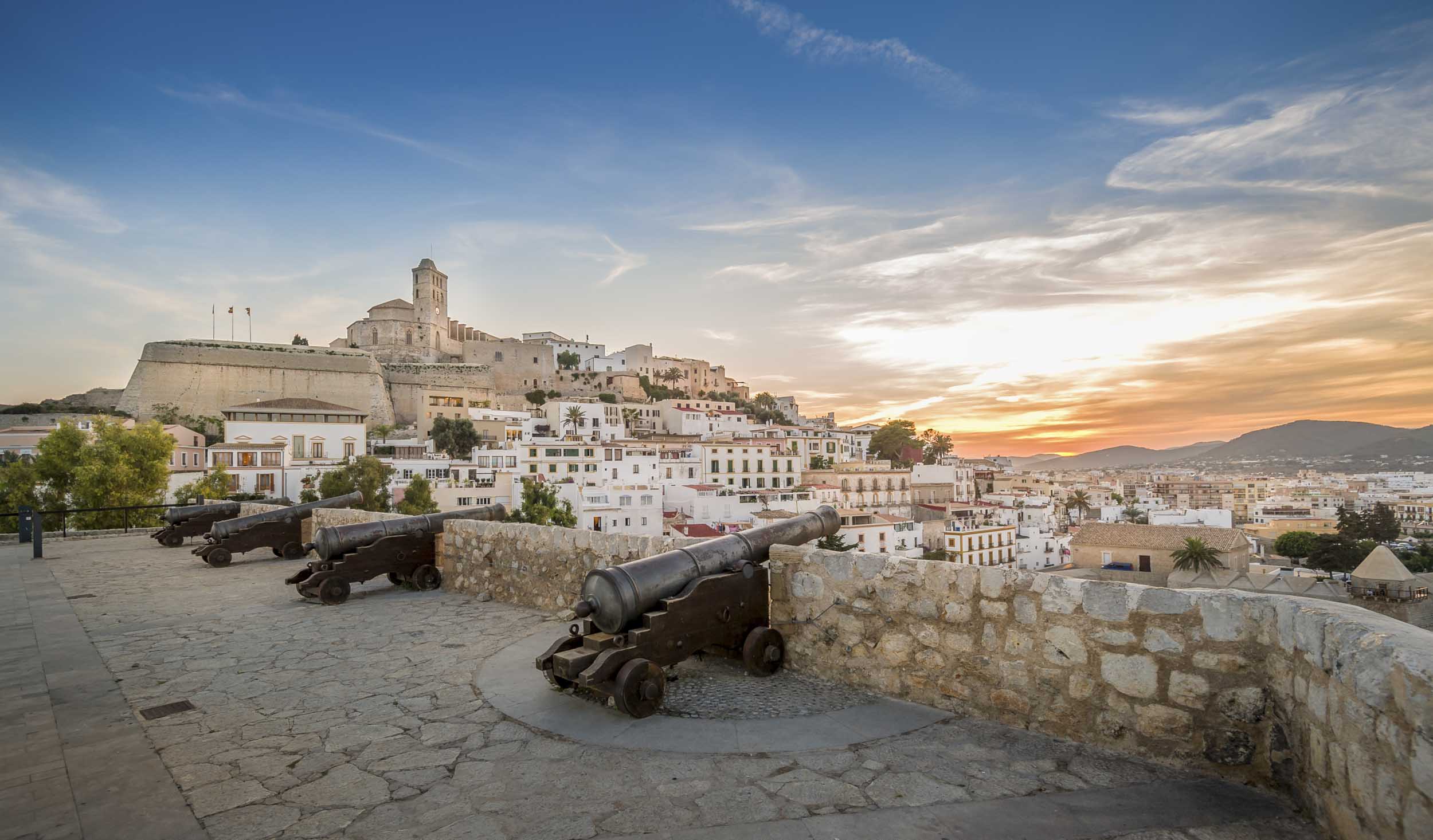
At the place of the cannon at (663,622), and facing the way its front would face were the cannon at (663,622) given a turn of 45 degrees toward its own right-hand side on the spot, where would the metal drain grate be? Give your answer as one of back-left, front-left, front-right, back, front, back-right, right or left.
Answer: back

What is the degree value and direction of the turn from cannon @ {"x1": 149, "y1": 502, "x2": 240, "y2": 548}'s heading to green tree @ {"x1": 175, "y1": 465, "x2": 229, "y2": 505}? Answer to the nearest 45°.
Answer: approximately 45° to its left

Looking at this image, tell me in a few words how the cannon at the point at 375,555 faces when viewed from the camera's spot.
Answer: facing away from the viewer and to the right of the viewer

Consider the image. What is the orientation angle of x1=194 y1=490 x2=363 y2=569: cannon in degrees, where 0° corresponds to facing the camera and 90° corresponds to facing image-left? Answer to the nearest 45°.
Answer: approximately 225°

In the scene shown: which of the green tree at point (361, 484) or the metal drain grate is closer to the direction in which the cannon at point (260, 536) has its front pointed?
the green tree

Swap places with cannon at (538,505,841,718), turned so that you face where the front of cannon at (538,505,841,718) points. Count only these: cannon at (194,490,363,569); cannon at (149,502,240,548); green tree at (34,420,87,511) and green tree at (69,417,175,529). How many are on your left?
4

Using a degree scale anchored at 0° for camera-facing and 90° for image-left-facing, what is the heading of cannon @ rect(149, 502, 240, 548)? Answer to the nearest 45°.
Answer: approximately 225°

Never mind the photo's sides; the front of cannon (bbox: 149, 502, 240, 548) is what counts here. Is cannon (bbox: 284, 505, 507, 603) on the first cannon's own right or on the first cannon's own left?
on the first cannon's own right

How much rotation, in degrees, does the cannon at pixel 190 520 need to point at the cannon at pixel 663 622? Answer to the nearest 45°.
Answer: approximately 135° to its right
